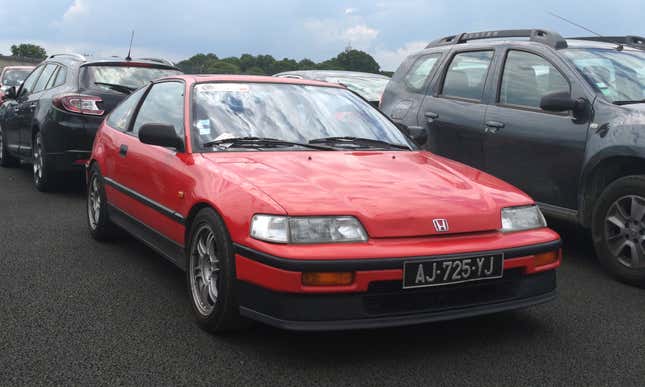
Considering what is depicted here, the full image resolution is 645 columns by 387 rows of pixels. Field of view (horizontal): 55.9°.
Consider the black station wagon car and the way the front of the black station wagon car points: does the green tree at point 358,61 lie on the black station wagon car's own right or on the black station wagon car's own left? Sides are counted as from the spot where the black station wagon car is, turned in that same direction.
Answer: on the black station wagon car's own right

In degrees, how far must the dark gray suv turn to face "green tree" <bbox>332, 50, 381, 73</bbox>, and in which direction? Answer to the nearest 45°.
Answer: approximately 135° to its left

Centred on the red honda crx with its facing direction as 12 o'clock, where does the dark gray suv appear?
The dark gray suv is roughly at 9 o'clock from the red honda crx.

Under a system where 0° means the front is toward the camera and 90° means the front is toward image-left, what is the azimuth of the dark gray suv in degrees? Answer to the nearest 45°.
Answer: approximately 315°

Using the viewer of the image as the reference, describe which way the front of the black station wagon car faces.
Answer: facing away from the viewer and to the left of the viewer

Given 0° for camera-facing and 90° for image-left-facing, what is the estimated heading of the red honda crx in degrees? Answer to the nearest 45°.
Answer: approximately 315°

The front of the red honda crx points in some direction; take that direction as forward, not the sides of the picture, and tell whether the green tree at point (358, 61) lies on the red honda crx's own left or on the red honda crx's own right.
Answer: on the red honda crx's own left

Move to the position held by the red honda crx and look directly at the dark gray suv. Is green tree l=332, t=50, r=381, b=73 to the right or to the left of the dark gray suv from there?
left
